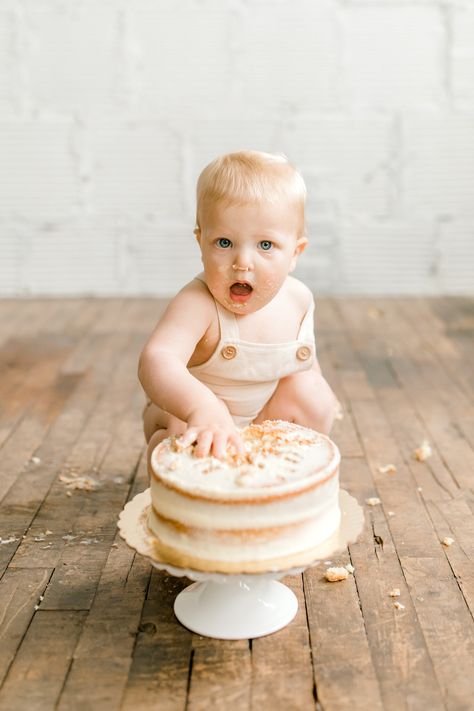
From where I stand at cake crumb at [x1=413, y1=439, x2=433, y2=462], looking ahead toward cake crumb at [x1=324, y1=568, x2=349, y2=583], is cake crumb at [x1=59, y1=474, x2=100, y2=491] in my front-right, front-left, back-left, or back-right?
front-right

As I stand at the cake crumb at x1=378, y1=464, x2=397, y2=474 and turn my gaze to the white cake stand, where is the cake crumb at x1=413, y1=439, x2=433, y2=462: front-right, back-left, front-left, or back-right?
back-left

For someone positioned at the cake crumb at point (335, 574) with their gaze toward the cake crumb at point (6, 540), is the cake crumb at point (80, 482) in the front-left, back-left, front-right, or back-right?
front-right

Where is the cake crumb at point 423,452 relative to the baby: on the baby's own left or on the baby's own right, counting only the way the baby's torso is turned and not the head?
on the baby's own left

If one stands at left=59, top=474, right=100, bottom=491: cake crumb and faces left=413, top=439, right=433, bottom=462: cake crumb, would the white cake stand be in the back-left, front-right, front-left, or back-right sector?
front-right

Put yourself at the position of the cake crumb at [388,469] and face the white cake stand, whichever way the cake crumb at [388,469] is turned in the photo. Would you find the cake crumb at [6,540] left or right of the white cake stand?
right

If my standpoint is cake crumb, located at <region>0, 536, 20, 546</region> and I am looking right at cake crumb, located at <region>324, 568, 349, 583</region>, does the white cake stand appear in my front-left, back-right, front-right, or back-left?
front-right

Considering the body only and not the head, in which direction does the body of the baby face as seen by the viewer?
toward the camera
